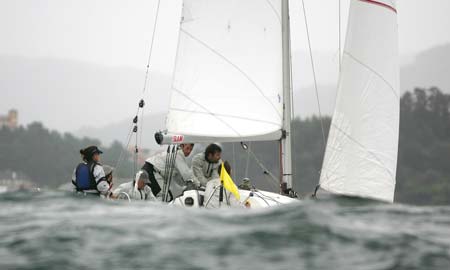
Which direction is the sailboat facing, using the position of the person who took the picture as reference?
facing away from the viewer and to the right of the viewer

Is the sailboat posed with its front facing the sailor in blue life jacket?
no

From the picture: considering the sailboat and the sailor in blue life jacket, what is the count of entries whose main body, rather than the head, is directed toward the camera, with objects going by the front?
0

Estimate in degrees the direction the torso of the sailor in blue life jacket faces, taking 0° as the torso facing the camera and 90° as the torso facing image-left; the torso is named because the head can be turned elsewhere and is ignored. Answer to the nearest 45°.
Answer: approximately 225°
